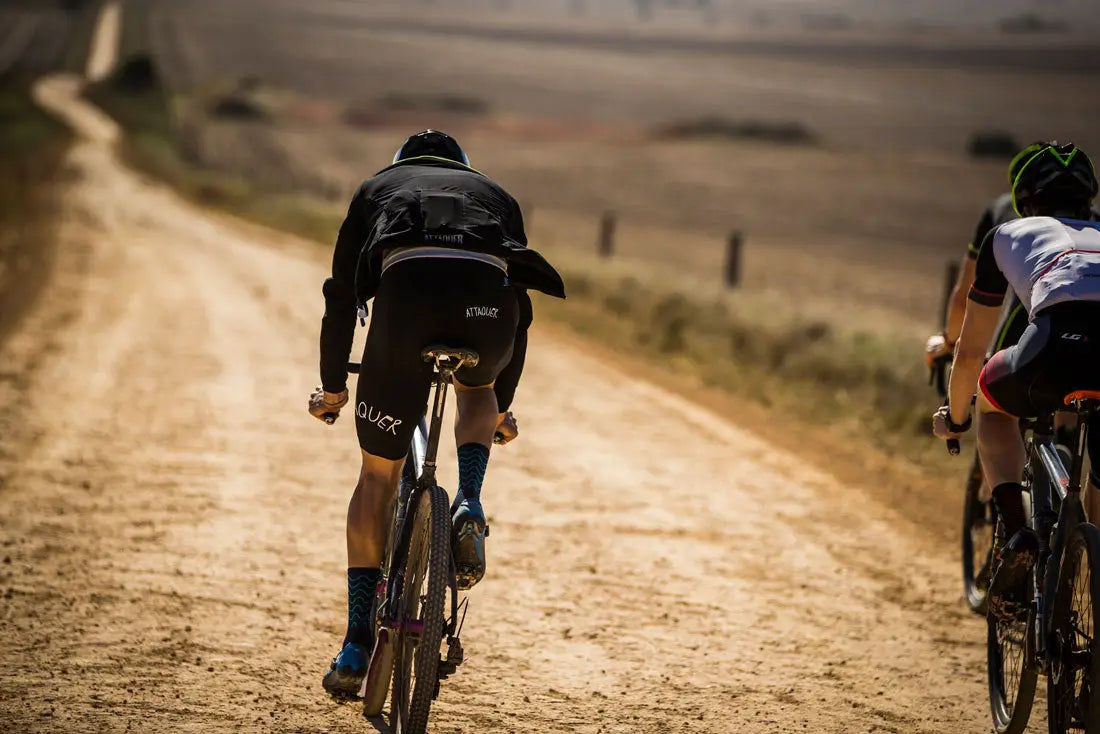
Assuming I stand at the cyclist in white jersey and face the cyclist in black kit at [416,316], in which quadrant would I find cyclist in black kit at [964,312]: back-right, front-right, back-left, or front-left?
front-right

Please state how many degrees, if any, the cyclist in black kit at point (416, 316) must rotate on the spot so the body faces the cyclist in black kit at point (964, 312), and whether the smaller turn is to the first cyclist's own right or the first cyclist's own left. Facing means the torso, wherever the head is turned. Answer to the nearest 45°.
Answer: approximately 45° to the first cyclist's own right

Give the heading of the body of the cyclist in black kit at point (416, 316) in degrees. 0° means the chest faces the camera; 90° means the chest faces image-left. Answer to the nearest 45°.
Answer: approximately 180°

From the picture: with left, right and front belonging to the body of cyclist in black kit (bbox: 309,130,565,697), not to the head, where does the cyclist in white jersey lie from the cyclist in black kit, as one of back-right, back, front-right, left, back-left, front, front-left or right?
right

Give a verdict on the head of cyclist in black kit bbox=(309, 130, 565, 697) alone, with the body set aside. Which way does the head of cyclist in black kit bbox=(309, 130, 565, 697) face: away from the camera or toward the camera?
away from the camera
